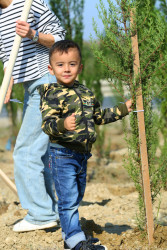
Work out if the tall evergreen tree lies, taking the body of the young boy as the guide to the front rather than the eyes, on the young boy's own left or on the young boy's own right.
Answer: on the young boy's own left

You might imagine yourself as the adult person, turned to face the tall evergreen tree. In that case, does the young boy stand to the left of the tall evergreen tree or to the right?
right

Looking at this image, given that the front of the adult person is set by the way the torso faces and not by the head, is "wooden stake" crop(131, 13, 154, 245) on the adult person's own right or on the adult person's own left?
on the adult person's own left

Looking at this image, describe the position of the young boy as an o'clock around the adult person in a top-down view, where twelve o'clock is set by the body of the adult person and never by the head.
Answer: The young boy is roughly at 10 o'clock from the adult person.

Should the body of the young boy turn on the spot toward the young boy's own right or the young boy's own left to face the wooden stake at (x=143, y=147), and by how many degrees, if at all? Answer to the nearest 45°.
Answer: approximately 45° to the young boy's own left

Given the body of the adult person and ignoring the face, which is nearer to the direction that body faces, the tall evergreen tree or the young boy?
the young boy

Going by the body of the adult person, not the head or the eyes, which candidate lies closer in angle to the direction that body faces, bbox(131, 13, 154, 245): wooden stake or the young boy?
the young boy

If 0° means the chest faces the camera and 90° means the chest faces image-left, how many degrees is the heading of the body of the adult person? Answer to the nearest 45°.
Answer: approximately 45°

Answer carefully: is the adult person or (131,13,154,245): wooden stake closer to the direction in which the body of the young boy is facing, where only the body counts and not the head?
the wooden stake

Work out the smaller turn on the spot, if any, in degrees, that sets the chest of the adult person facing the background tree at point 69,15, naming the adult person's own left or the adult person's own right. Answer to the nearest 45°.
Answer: approximately 135° to the adult person's own right

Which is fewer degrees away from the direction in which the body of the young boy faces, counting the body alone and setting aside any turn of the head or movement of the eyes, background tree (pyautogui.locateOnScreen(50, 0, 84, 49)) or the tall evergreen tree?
the tall evergreen tree

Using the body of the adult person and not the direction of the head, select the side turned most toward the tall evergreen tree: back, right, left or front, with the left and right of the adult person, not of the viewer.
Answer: left

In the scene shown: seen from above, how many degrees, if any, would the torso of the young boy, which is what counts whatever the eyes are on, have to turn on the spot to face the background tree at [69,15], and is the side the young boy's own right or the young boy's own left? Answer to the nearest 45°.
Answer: approximately 135° to the young boy's own left
